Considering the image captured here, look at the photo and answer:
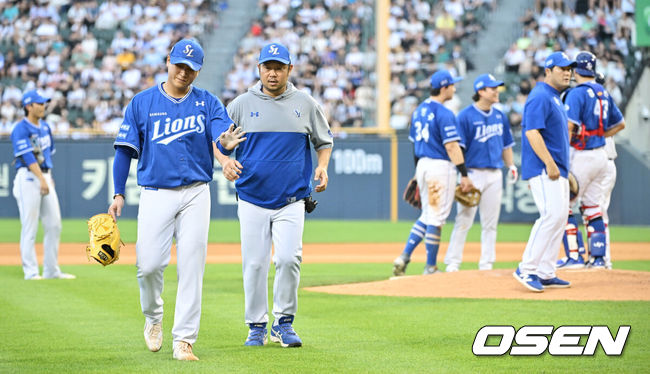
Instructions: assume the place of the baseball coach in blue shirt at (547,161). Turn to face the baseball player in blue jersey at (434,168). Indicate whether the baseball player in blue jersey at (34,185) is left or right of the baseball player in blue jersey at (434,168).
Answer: left

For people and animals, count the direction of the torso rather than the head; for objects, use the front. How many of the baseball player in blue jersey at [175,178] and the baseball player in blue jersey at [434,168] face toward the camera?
1

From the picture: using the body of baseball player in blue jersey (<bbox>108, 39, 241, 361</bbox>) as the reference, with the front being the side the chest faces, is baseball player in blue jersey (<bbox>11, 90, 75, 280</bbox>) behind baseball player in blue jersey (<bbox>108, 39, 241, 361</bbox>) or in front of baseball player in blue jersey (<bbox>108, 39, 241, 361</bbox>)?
behind

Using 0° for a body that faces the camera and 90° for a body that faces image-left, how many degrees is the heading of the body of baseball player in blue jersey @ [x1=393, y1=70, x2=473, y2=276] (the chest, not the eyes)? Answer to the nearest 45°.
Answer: approximately 225°

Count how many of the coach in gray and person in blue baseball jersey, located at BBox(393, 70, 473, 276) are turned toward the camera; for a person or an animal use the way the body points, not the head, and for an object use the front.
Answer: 1

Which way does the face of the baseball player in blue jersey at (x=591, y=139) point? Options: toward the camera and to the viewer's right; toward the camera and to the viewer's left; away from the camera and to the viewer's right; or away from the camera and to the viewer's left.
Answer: away from the camera and to the viewer's left
